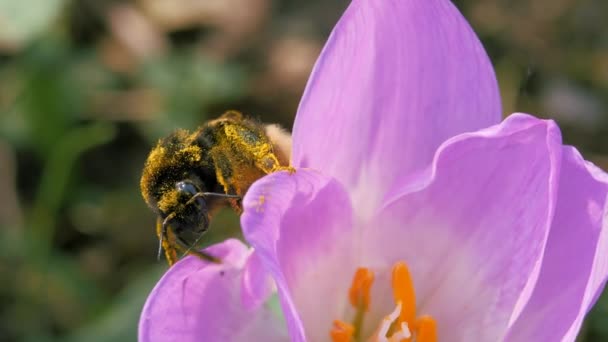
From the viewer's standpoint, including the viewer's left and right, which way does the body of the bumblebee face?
facing the viewer and to the left of the viewer

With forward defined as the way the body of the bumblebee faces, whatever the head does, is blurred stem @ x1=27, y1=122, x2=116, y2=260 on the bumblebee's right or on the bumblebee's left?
on the bumblebee's right
